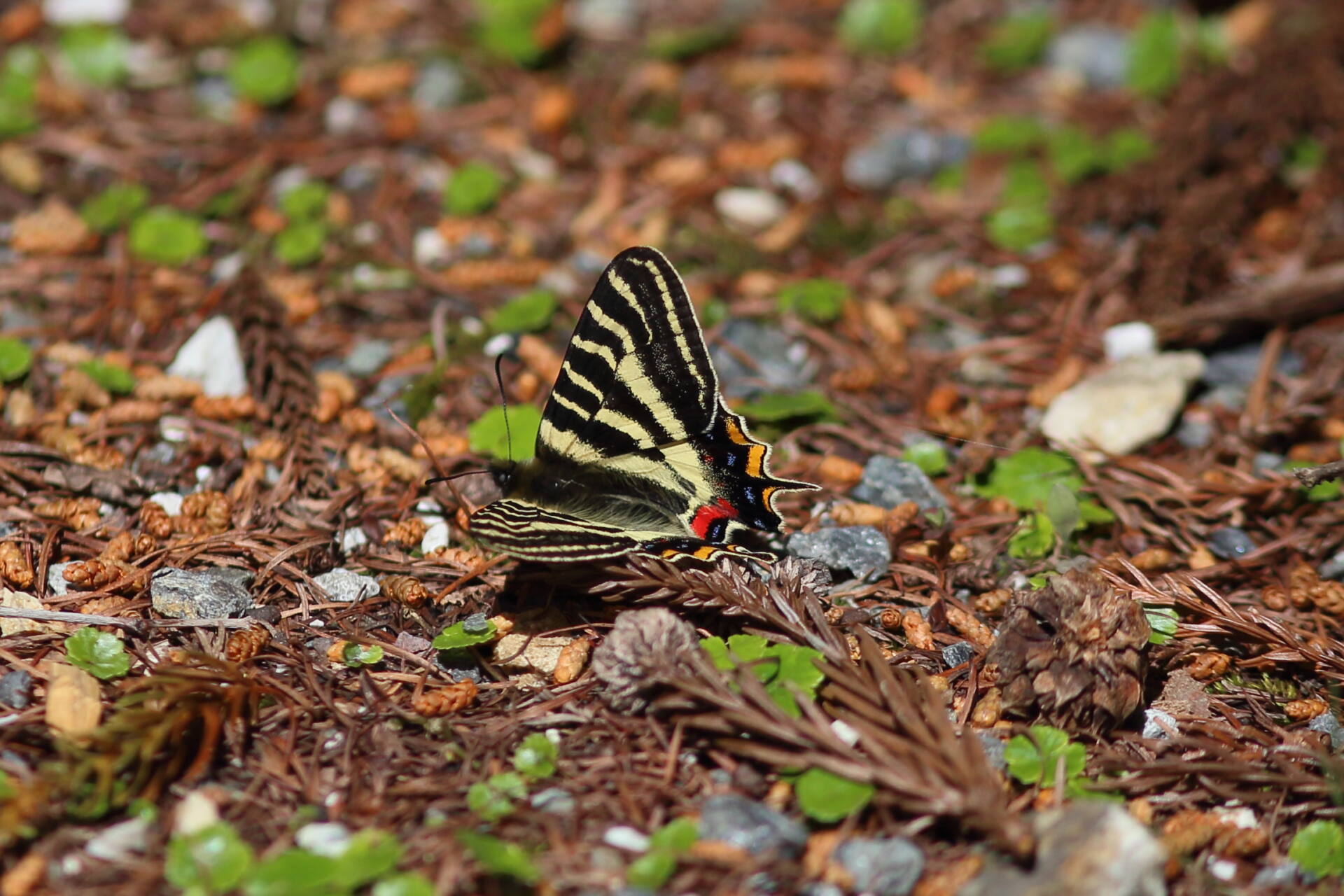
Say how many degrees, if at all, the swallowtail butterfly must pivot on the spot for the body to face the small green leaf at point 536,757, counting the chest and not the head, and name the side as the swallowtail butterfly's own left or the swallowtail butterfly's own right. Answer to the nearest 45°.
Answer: approximately 90° to the swallowtail butterfly's own left

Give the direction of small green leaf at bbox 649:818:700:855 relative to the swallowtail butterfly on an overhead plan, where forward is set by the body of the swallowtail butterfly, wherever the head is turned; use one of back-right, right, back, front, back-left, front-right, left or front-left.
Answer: left

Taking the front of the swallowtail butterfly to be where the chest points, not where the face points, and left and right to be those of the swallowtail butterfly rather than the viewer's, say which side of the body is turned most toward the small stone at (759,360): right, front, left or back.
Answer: right

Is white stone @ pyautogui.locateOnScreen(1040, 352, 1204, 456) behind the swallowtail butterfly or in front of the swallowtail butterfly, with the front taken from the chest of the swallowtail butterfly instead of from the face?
behind

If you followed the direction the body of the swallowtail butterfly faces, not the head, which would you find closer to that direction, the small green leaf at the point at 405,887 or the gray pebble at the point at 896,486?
the small green leaf

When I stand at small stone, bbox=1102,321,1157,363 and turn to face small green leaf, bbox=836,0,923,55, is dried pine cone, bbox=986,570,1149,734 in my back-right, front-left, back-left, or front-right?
back-left

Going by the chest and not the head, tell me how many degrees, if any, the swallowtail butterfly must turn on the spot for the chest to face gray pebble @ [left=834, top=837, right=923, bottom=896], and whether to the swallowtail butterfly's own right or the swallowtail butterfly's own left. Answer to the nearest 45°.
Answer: approximately 90° to the swallowtail butterfly's own left

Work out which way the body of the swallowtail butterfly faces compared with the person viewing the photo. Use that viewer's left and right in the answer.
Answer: facing to the left of the viewer
